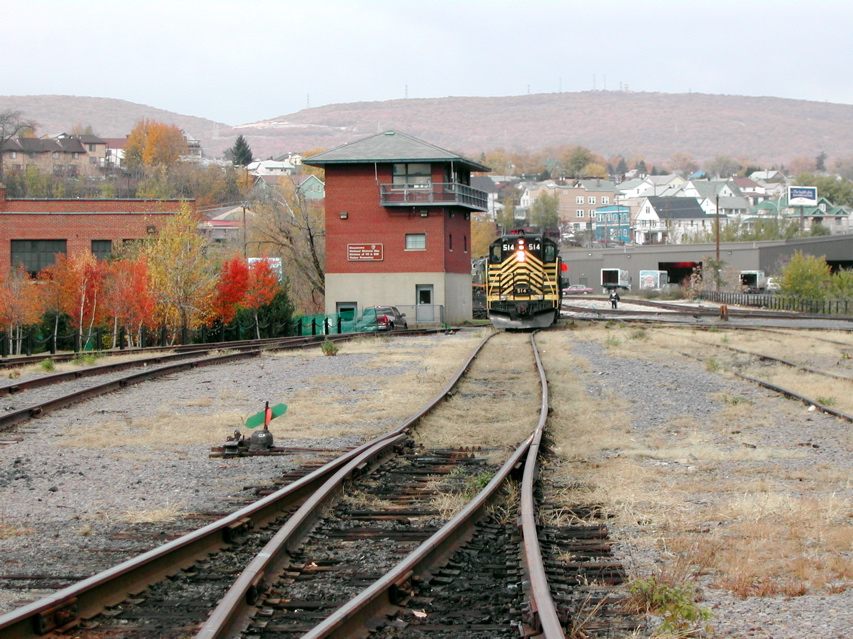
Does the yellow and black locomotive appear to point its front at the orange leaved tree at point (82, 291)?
no

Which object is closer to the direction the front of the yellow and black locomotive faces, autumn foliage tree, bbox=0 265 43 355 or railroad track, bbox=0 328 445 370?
the railroad track

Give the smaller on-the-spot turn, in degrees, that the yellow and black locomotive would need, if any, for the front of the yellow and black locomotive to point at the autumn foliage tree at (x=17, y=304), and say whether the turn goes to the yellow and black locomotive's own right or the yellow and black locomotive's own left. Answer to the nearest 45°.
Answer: approximately 90° to the yellow and black locomotive's own right

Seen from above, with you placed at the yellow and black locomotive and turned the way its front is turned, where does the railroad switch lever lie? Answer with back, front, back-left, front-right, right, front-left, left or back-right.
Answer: front

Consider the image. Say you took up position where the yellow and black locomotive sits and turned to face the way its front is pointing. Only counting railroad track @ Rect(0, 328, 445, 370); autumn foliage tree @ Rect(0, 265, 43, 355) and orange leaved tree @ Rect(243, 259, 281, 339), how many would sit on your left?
0

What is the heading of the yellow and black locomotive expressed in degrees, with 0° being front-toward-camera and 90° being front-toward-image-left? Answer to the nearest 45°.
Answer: approximately 0°

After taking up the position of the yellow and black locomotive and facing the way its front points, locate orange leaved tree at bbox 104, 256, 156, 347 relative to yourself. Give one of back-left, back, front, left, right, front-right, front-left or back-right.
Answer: right

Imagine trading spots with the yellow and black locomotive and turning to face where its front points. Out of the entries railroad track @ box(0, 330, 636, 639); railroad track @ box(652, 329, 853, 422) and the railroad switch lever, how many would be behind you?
0

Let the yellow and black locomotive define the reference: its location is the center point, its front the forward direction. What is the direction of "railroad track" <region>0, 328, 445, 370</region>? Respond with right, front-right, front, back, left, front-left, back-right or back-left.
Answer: front-right

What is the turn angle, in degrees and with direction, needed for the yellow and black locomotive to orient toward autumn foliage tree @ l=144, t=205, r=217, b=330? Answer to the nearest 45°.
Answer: approximately 90° to its right

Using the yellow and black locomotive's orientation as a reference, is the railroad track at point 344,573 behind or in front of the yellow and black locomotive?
in front

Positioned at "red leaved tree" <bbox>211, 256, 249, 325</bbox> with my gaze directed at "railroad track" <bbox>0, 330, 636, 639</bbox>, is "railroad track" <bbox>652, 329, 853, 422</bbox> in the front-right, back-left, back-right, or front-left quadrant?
front-left

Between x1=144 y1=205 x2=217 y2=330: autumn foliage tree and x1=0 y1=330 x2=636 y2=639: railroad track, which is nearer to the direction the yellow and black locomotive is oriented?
the railroad track
